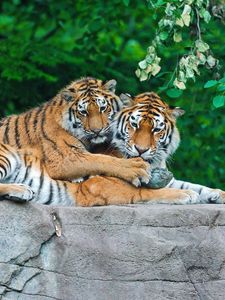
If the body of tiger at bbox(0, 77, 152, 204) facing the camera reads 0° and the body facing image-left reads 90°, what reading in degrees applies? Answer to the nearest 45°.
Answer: approximately 315°

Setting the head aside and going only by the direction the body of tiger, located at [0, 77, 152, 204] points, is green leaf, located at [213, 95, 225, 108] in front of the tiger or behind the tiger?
in front

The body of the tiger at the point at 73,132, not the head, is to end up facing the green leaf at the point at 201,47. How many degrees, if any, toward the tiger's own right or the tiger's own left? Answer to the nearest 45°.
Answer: approximately 45° to the tiger's own left
